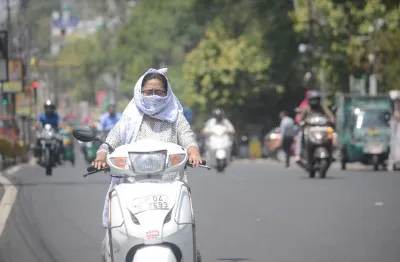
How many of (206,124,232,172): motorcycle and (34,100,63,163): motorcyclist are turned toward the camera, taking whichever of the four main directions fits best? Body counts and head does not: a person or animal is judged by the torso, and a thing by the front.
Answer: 2

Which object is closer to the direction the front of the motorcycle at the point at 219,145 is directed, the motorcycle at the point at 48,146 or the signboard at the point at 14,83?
the motorcycle

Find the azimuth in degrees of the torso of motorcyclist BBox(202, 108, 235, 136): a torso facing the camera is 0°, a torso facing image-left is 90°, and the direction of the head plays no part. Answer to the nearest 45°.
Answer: approximately 0°

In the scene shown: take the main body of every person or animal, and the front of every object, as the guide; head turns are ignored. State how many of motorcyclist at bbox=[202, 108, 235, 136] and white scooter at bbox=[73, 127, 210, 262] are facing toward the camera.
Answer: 2

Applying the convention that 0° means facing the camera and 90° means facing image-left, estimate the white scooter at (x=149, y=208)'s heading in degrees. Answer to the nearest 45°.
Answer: approximately 0°

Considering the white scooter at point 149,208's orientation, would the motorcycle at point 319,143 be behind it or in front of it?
behind
